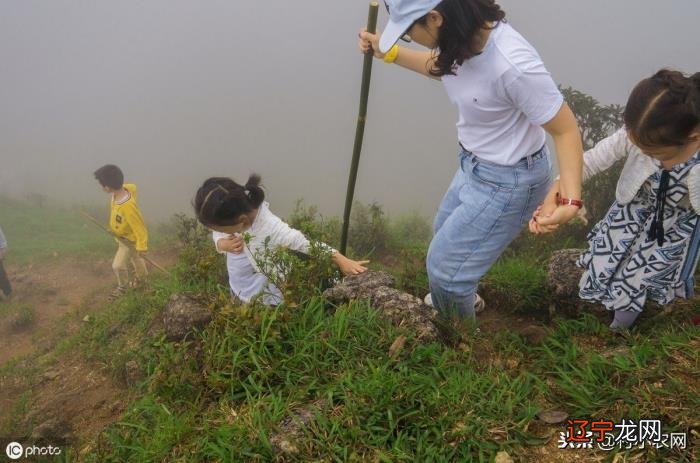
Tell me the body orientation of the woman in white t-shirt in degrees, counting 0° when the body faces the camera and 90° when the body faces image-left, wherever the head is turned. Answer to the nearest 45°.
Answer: approximately 45°

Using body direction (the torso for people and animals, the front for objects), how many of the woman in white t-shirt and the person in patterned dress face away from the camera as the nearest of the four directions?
0

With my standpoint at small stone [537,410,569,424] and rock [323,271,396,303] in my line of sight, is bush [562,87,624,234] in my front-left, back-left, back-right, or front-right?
front-right

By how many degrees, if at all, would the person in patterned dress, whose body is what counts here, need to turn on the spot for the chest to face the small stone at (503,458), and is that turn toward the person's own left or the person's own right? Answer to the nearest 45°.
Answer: approximately 45° to the person's own left

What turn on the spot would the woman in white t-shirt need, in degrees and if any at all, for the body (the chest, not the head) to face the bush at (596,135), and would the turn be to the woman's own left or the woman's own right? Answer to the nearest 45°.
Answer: approximately 135° to the woman's own right

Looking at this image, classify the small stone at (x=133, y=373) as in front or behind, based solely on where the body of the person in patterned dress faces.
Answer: in front

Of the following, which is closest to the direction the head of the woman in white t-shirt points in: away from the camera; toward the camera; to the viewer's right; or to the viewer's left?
to the viewer's left

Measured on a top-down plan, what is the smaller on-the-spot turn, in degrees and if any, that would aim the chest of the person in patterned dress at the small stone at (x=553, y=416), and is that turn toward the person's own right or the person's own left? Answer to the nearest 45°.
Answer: approximately 45° to the person's own left

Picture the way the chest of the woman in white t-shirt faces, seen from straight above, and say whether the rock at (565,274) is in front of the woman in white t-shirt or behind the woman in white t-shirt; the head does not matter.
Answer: behind

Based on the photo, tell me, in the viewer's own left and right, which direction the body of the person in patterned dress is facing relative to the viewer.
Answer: facing the viewer and to the left of the viewer
